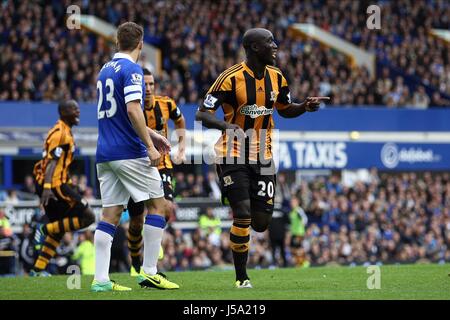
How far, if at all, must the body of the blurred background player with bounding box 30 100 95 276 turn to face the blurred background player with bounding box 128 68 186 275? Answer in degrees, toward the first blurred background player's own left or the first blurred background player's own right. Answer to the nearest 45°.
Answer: approximately 45° to the first blurred background player's own right

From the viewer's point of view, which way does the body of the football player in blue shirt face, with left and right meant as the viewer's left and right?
facing away from the viewer and to the right of the viewer

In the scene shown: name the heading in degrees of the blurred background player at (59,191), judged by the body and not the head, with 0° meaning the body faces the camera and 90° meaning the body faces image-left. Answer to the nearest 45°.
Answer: approximately 270°

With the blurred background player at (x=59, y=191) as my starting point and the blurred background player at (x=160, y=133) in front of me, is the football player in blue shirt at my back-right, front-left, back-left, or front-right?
front-right

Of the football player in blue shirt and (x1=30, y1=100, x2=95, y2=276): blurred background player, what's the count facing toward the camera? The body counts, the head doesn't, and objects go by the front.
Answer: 0

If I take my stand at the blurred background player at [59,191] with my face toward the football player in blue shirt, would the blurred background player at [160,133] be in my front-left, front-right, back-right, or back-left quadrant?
front-left

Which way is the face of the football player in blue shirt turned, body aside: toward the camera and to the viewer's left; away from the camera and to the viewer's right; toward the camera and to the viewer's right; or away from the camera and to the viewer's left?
away from the camera and to the viewer's right

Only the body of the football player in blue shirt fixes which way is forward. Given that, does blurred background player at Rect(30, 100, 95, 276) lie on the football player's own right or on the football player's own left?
on the football player's own left
